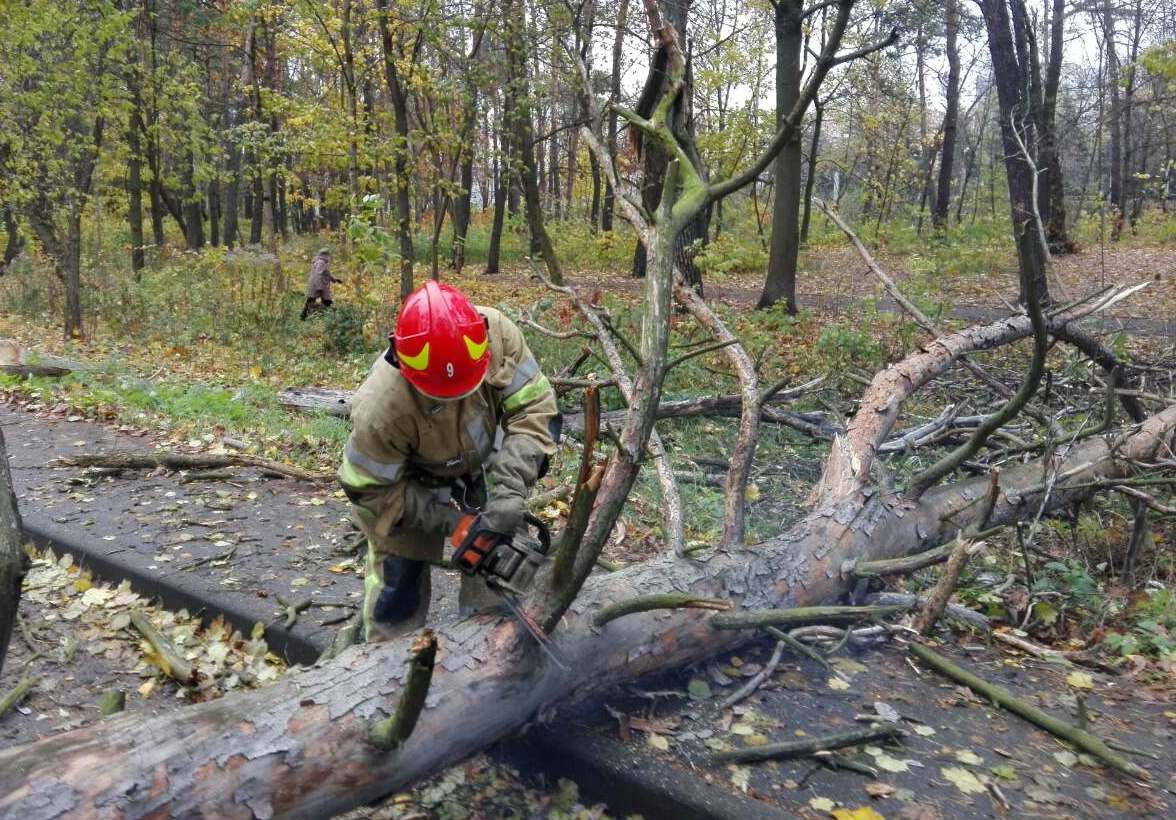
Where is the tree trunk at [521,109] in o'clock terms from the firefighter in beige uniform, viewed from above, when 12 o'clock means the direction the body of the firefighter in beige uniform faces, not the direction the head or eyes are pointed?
The tree trunk is roughly at 6 o'clock from the firefighter in beige uniform.

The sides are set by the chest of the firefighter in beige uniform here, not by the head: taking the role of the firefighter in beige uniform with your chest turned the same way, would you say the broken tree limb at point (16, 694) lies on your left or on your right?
on your right

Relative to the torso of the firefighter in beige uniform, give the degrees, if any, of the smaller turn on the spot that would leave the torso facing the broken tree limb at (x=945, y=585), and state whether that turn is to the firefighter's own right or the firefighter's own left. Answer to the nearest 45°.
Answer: approximately 90° to the firefighter's own left

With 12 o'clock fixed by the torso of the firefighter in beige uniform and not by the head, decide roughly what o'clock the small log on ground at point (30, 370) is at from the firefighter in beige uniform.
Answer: The small log on ground is roughly at 5 o'clock from the firefighter in beige uniform.

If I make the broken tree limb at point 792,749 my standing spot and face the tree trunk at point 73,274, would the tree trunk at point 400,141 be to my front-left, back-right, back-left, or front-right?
front-right

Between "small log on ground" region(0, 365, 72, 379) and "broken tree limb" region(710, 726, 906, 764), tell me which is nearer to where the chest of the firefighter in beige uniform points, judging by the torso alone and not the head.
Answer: the broken tree limb

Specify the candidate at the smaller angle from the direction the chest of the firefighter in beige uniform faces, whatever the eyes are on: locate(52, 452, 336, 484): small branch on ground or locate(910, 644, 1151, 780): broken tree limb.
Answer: the broken tree limb

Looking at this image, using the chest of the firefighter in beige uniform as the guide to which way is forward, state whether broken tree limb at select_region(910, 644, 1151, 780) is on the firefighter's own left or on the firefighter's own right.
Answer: on the firefighter's own left

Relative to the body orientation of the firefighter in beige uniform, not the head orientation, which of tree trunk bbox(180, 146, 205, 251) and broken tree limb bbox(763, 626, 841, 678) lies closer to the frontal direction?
the broken tree limb

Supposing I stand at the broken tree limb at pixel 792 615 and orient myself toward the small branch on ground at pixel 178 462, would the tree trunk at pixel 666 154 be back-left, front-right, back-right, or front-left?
front-right

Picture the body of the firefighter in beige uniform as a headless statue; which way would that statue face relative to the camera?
toward the camera

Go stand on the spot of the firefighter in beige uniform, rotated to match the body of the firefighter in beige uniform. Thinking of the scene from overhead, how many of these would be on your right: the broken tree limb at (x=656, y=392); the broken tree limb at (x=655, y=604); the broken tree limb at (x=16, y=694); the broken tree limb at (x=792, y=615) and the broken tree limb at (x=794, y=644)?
1

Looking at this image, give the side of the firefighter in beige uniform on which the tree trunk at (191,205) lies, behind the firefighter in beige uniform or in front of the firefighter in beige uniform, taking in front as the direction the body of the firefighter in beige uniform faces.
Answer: behind
